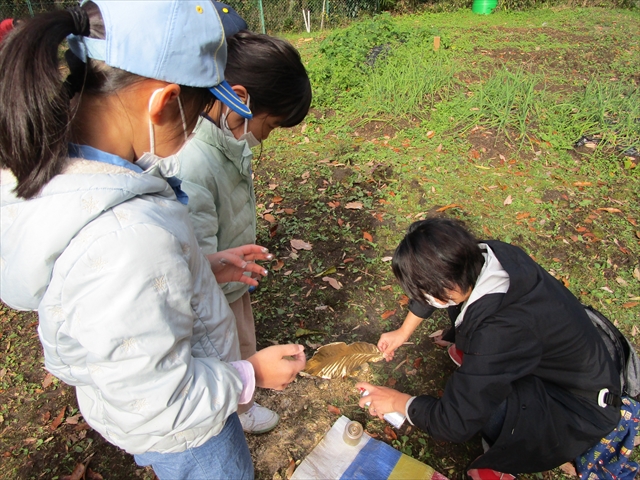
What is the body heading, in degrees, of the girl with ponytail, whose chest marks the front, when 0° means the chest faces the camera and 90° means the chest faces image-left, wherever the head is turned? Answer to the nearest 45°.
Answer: approximately 270°

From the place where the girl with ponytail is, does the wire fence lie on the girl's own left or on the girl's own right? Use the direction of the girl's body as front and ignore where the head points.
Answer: on the girl's own left

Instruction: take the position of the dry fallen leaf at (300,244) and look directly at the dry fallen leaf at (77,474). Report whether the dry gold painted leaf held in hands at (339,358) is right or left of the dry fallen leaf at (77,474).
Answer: left

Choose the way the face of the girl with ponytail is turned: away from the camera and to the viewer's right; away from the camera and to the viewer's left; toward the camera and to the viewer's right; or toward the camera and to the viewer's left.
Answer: away from the camera and to the viewer's right
